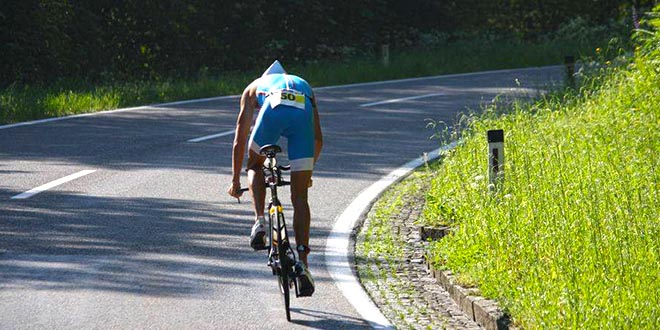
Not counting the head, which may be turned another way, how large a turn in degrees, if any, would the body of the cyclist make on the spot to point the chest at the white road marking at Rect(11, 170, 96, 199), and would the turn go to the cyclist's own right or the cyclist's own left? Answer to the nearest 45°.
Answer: approximately 45° to the cyclist's own left

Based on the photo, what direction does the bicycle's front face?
away from the camera

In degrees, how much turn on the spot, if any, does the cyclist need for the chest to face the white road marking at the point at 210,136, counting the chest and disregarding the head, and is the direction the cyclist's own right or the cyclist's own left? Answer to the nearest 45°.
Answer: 0° — they already face it

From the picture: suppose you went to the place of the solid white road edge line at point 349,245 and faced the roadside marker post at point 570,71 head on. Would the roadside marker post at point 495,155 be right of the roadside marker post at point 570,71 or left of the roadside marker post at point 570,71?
right

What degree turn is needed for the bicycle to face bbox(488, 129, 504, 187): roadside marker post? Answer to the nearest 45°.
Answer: approximately 45° to its right

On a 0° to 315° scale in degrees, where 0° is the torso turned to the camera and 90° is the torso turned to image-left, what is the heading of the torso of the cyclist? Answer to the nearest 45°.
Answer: approximately 180°

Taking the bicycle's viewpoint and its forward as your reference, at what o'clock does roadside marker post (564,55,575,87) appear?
The roadside marker post is roughly at 1 o'clock from the bicycle.

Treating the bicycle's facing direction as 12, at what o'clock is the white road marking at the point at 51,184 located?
The white road marking is roughly at 11 o'clock from the bicycle.
